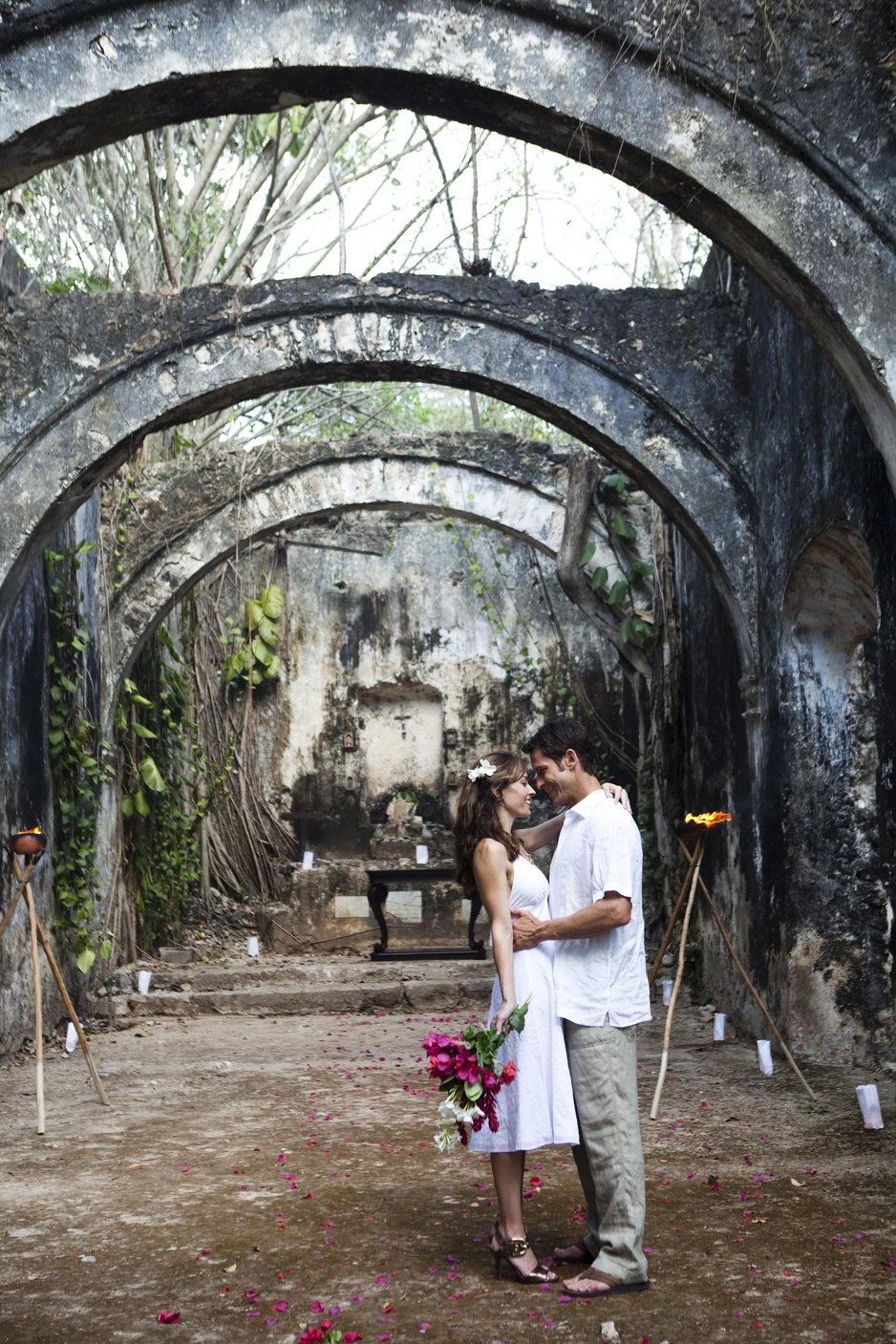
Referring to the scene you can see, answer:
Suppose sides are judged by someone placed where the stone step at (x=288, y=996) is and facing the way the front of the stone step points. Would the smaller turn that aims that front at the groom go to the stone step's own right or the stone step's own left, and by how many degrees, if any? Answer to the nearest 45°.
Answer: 0° — it already faces them

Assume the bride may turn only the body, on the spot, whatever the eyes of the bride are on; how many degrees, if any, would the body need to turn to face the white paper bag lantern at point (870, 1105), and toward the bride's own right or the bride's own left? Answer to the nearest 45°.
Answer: approximately 45° to the bride's own left

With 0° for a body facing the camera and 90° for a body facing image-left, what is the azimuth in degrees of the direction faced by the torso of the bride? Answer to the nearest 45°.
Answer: approximately 270°

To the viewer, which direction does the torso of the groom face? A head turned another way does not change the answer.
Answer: to the viewer's left

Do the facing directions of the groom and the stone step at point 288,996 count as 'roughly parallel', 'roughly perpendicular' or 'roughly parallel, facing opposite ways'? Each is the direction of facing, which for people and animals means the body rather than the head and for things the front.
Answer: roughly perpendicular

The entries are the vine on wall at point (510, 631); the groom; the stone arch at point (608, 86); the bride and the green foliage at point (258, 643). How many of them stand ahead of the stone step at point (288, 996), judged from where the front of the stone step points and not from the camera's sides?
3

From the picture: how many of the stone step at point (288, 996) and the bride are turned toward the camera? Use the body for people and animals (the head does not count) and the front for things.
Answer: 1

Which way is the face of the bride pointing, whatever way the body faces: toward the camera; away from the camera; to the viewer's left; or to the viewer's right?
to the viewer's right

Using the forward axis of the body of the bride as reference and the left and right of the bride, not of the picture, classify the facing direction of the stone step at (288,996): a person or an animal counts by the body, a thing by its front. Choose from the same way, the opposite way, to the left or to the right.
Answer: to the right

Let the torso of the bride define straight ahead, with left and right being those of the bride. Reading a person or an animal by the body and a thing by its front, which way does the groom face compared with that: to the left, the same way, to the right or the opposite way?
the opposite way
